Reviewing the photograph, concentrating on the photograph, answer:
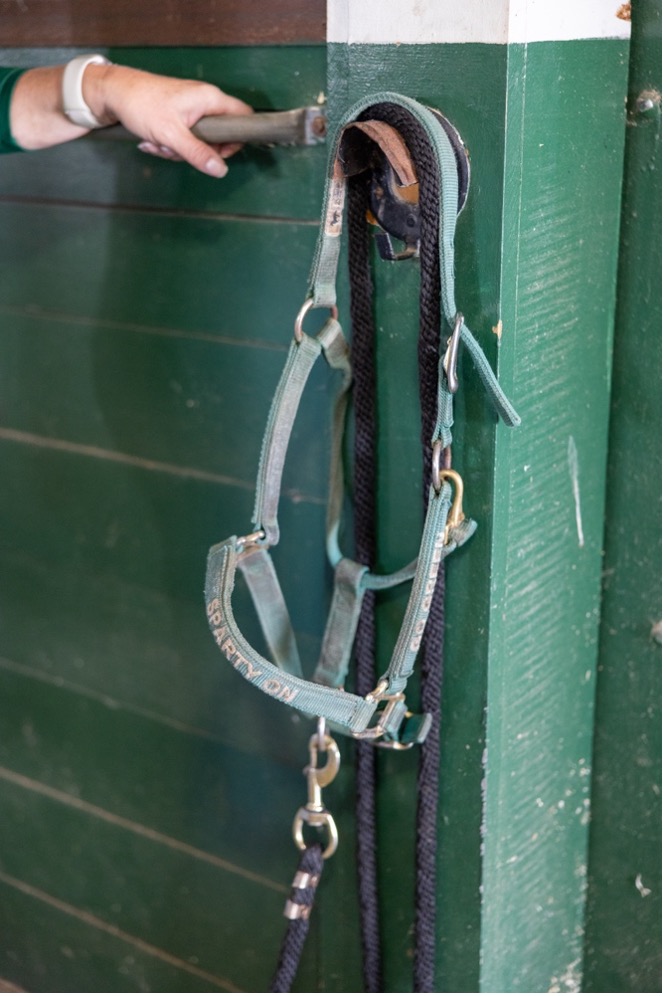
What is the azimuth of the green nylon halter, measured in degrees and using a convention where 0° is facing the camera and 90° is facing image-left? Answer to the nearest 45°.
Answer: approximately 45°
